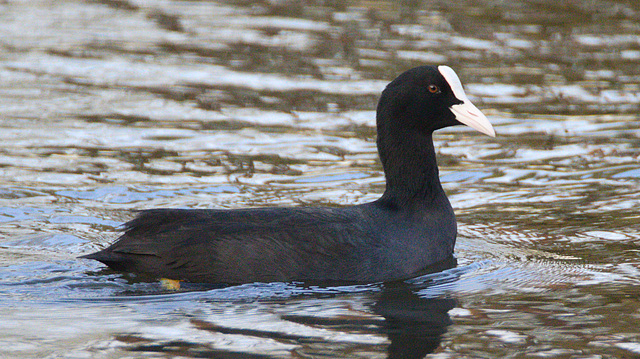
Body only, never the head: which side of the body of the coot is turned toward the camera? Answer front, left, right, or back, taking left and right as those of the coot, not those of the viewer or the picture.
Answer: right
